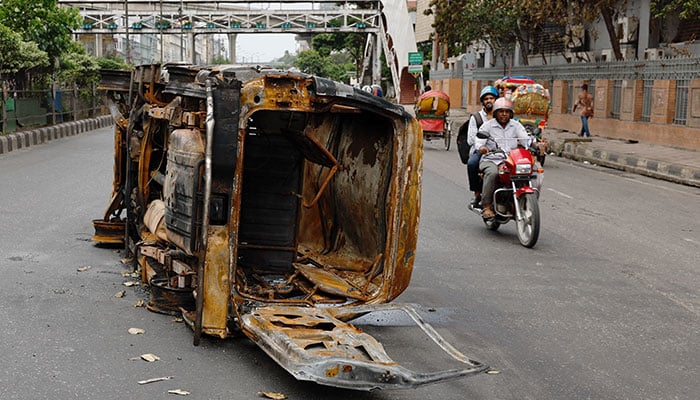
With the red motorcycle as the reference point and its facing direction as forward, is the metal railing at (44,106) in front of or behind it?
behind

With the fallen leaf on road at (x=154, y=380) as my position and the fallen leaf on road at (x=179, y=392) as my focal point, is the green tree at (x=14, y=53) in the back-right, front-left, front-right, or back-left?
back-left

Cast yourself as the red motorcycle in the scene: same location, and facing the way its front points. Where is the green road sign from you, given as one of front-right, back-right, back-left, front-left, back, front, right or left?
back-left

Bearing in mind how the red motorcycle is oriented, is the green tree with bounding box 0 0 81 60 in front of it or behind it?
behind

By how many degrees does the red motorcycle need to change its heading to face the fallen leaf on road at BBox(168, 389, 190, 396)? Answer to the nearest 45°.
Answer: approximately 45° to its right

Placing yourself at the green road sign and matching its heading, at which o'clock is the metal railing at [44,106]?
The metal railing is roughly at 1 o'clock from the green road sign.

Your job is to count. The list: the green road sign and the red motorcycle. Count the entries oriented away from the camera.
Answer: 0

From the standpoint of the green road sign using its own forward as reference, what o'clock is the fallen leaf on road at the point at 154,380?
The fallen leaf on road is roughly at 12 o'clock from the green road sign.

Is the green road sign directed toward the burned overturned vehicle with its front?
yes
